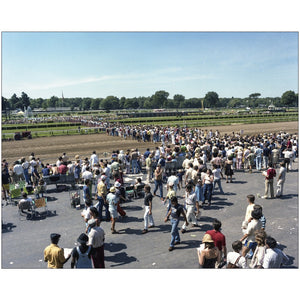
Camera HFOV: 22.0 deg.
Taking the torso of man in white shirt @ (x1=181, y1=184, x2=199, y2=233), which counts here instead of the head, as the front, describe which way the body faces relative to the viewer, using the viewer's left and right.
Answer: facing the viewer and to the left of the viewer

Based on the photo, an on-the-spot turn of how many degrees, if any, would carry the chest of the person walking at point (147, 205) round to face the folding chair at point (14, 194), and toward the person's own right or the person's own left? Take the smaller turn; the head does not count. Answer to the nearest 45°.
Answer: approximately 90° to the person's own right

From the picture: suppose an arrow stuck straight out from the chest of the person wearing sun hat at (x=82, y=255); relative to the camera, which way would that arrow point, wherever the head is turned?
away from the camera

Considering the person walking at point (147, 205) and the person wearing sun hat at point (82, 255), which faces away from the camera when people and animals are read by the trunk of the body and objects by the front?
the person wearing sun hat

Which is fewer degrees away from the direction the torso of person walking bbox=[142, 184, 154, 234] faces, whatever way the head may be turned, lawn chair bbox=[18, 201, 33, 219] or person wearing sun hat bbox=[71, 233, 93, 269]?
the person wearing sun hat

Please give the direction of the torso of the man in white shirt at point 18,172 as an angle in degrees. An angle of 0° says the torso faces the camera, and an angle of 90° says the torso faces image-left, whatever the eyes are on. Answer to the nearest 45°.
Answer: approximately 180°

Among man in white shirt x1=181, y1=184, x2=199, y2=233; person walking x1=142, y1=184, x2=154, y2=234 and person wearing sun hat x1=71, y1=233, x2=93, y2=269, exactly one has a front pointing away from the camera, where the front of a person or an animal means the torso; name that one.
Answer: the person wearing sun hat

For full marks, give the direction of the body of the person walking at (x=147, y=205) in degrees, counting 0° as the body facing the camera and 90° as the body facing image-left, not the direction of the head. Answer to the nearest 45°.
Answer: approximately 45°

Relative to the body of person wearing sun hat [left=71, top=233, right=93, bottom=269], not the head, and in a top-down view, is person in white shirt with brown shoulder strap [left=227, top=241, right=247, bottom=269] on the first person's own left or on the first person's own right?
on the first person's own right
